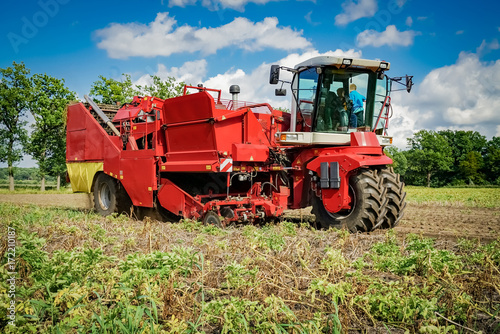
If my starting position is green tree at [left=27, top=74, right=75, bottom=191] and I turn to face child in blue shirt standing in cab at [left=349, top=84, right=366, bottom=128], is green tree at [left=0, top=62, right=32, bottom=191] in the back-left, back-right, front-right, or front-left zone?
back-right

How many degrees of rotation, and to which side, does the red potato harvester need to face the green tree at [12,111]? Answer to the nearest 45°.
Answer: approximately 180°

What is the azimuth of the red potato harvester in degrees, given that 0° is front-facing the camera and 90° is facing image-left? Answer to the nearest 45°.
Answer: approximately 315°

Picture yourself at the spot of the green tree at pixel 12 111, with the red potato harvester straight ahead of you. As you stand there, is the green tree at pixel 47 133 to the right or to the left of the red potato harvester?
left

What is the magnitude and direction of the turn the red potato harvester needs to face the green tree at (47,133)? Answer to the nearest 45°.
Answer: approximately 180°
